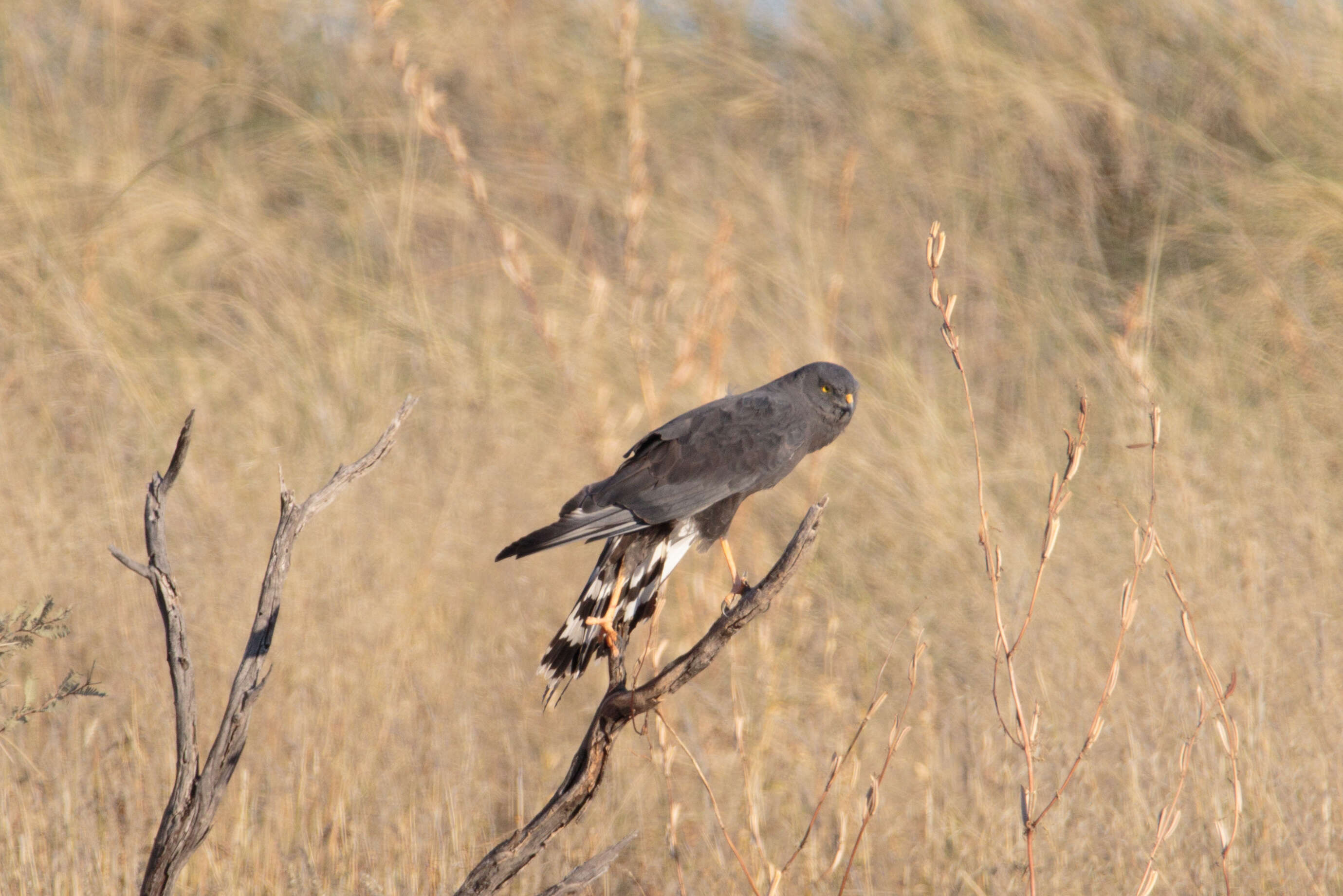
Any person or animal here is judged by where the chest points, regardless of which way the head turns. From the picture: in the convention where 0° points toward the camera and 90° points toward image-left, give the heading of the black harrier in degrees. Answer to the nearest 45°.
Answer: approximately 270°

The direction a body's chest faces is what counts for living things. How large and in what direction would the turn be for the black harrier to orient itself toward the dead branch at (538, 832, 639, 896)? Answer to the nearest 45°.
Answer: approximately 135° to its right
